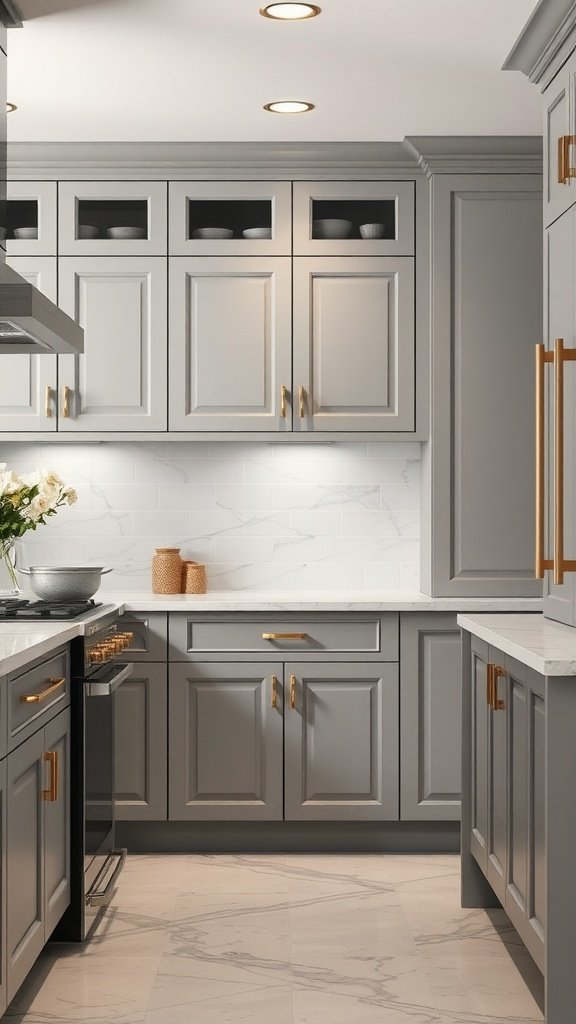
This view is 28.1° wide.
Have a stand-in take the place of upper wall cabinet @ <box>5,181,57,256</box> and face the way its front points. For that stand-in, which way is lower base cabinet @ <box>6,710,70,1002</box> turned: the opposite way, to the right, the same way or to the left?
to the left

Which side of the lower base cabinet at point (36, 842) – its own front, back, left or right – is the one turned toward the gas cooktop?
left

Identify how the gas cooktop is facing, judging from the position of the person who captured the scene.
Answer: facing to the right of the viewer

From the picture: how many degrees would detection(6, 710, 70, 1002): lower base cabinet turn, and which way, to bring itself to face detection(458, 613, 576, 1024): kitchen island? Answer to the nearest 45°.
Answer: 0° — it already faces it

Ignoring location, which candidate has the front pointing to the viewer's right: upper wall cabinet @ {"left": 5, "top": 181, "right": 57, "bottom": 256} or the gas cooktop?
the gas cooktop

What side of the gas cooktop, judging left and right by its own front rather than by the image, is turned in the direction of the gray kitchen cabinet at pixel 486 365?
front

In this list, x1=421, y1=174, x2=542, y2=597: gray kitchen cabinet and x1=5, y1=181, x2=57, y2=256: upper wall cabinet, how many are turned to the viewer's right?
0

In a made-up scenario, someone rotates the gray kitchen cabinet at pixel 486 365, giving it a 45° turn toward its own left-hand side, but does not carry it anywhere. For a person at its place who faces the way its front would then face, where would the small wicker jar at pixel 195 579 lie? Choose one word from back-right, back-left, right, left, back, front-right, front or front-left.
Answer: back-right

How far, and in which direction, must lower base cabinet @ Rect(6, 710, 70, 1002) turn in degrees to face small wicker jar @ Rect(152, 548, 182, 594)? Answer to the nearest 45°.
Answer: approximately 90° to its left

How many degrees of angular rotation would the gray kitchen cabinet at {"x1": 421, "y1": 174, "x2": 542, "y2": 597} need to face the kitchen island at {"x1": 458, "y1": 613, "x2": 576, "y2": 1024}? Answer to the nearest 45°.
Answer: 0° — it already faces it

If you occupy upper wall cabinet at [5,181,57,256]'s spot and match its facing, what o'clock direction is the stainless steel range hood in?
The stainless steel range hood is roughly at 12 o'clock from the upper wall cabinet.
